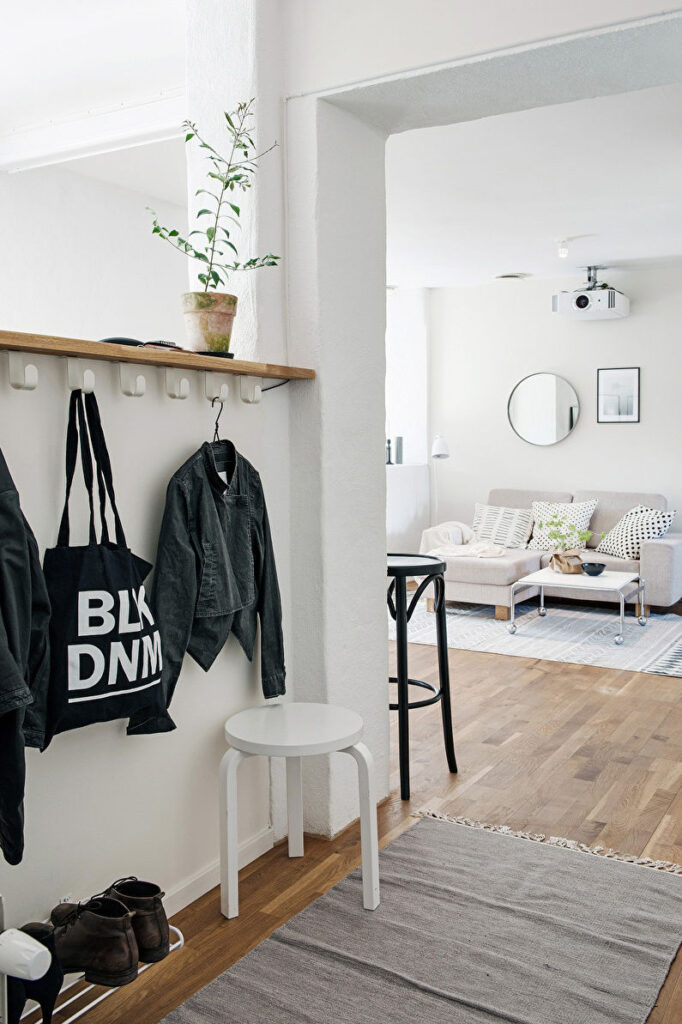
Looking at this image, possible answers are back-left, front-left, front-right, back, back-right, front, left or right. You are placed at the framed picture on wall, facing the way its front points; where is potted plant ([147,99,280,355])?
front

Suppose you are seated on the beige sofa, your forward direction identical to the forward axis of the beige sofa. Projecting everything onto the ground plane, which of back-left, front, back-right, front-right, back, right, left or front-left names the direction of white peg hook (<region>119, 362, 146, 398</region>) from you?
front

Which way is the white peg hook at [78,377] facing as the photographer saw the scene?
facing the viewer and to the right of the viewer

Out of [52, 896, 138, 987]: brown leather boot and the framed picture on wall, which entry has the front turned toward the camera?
the framed picture on wall

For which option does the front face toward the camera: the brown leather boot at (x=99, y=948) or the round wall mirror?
the round wall mirror

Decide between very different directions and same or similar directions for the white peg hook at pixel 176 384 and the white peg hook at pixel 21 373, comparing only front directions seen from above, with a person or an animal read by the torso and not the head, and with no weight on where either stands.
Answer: same or similar directions

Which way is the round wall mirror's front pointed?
toward the camera

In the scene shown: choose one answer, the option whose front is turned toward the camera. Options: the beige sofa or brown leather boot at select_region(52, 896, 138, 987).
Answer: the beige sofa

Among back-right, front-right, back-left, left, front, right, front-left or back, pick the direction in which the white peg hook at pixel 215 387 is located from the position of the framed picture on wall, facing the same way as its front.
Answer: front

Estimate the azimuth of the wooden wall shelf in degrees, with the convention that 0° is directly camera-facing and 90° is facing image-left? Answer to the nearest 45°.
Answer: approximately 315°

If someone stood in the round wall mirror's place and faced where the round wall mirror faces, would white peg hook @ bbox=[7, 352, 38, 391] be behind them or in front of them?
in front

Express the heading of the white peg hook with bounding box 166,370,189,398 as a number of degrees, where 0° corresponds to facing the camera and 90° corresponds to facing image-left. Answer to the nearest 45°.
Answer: approximately 315°
